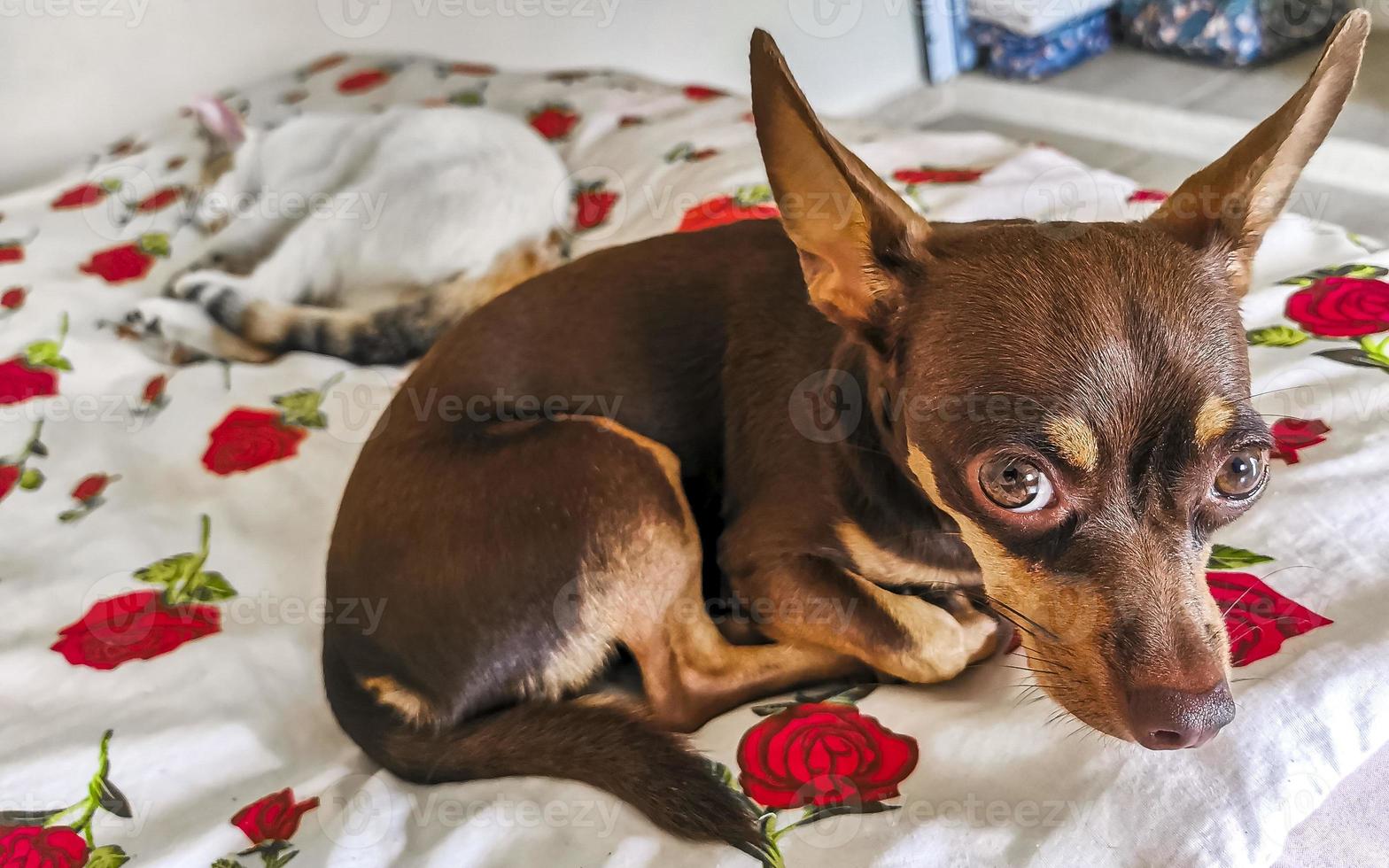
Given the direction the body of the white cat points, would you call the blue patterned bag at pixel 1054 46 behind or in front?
behind

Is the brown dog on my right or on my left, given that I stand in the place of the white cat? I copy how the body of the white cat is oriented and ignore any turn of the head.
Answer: on my left

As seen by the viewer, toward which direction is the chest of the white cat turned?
to the viewer's left
